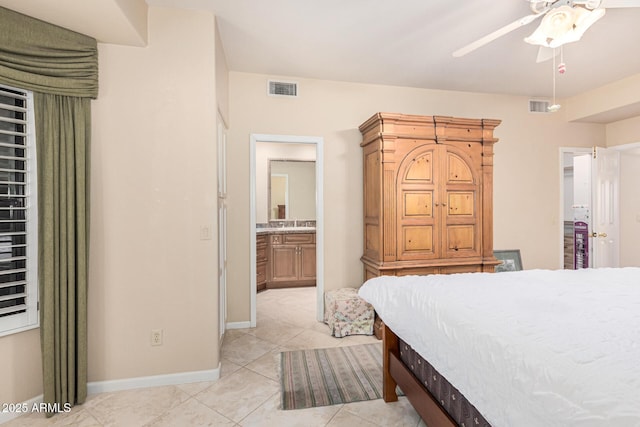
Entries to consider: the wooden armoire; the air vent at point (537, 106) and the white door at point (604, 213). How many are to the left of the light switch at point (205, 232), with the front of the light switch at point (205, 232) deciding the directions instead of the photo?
3

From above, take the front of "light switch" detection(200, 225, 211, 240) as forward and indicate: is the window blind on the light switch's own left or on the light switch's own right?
on the light switch's own right

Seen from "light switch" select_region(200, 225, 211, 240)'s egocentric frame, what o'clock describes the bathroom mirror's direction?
The bathroom mirror is roughly at 7 o'clock from the light switch.

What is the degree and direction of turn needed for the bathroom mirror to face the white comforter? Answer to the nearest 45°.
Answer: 0° — it already faces it

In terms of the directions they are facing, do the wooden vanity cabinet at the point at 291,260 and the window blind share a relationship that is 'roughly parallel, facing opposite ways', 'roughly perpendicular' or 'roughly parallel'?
roughly perpendicular

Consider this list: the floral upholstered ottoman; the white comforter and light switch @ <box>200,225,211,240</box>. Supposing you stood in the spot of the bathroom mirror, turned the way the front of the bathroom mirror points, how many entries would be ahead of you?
3

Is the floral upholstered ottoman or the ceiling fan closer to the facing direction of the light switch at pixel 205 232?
the ceiling fan

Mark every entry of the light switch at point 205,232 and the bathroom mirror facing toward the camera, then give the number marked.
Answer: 2

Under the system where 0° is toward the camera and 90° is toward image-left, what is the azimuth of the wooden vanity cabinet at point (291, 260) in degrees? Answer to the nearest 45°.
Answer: approximately 0°

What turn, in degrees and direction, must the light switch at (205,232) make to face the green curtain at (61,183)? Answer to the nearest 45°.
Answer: approximately 90° to its right

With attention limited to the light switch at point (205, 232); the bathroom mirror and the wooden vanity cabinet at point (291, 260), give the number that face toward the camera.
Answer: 3
